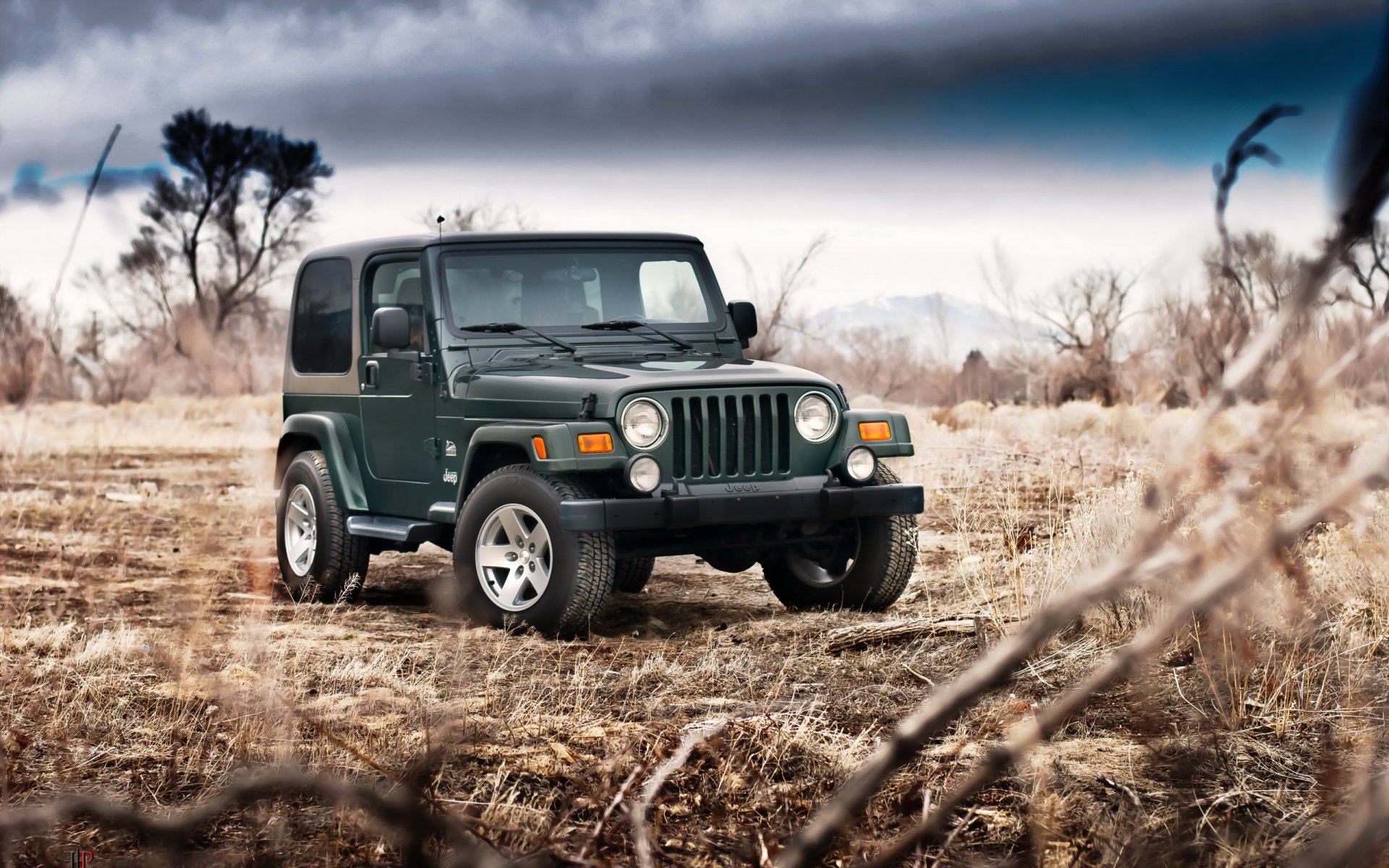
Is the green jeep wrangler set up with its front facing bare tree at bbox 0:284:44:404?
no

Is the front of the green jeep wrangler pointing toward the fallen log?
yes

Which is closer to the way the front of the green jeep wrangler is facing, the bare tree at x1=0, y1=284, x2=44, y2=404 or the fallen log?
the fallen log

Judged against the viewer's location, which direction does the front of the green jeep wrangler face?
facing the viewer and to the right of the viewer
